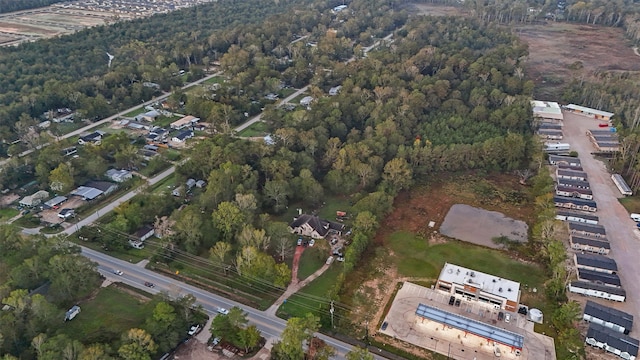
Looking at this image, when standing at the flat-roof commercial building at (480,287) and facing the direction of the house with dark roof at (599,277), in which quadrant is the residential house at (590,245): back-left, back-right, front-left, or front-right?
front-left

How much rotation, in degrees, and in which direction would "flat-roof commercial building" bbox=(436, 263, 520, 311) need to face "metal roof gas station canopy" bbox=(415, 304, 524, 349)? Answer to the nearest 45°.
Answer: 0° — it already faces it

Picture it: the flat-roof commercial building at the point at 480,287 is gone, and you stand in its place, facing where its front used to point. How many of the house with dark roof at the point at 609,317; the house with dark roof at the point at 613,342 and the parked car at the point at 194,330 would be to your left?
2

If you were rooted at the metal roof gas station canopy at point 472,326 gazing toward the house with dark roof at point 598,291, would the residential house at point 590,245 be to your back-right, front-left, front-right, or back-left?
front-left

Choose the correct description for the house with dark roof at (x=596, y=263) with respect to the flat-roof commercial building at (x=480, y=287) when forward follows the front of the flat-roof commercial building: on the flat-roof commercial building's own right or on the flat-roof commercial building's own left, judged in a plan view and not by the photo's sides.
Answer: on the flat-roof commercial building's own left

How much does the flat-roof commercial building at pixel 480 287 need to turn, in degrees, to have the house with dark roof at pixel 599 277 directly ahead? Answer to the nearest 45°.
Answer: approximately 135° to its left

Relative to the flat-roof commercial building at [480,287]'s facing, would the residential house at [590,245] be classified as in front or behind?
behind

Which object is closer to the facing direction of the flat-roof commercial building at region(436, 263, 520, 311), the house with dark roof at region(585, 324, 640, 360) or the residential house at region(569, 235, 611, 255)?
the house with dark roof

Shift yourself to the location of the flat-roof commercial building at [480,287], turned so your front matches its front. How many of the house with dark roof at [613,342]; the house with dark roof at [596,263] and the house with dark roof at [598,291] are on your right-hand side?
0

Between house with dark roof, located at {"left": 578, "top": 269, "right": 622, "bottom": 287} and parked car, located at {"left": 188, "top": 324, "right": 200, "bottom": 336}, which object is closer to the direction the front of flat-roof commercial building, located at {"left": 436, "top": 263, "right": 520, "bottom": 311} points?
the parked car

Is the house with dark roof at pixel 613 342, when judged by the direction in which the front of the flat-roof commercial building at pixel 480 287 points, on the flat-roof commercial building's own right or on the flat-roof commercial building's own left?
on the flat-roof commercial building's own left

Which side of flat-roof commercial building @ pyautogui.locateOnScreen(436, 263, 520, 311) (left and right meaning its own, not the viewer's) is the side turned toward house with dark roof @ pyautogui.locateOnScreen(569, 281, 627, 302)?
left

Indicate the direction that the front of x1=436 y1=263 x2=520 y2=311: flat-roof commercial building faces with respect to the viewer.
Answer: facing the viewer

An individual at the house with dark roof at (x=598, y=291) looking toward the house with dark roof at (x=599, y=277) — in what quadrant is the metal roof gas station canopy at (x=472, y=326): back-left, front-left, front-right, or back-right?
back-left

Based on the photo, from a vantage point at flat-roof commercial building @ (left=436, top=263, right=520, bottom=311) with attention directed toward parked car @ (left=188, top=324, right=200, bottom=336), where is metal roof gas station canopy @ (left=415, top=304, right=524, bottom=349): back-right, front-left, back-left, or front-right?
front-left
